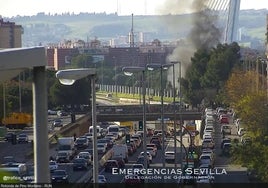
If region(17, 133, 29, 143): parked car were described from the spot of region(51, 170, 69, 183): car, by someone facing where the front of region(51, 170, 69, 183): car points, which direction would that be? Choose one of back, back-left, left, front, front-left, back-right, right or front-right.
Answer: back-right

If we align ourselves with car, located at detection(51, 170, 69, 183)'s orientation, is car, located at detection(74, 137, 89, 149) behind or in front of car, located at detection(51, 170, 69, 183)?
behind

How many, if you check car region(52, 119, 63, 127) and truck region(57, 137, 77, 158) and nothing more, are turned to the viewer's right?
0

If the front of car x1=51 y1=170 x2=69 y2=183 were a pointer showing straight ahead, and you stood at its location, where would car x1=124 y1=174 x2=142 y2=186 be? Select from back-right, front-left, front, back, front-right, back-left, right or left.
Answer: left

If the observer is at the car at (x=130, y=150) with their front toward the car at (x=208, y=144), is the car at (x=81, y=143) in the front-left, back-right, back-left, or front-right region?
back-left

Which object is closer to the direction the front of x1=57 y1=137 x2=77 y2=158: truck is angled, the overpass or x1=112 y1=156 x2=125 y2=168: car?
the car

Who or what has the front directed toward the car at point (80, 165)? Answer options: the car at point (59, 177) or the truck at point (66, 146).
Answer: the truck

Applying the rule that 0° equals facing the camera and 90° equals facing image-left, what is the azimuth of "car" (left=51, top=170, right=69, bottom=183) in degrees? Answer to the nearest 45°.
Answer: approximately 45°

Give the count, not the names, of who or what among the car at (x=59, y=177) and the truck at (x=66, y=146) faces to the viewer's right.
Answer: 0
